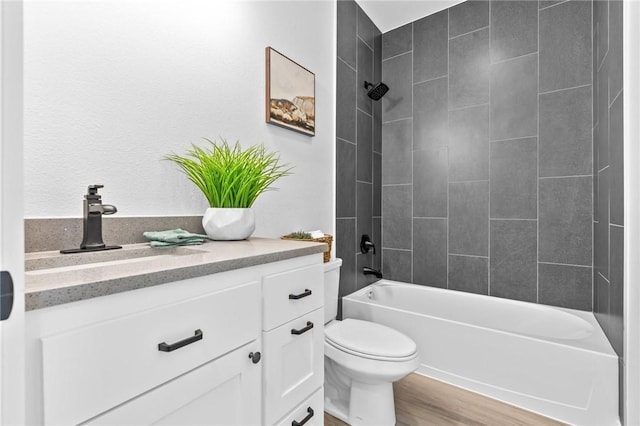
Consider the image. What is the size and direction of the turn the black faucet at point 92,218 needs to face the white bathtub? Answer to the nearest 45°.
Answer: approximately 45° to its left

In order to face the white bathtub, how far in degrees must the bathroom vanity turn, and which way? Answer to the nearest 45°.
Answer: approximately 45° to its left

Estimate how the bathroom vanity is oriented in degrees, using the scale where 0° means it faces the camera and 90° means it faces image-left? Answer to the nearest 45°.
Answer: approximately 315°

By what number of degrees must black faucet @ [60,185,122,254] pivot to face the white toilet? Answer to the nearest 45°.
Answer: approximately 45° to its left

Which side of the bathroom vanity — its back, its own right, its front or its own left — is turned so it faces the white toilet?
left

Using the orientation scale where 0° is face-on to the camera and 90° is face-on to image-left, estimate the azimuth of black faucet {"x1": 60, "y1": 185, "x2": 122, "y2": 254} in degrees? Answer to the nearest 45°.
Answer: approximately 315°

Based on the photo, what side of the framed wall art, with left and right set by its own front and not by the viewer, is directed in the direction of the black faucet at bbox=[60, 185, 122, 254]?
right
